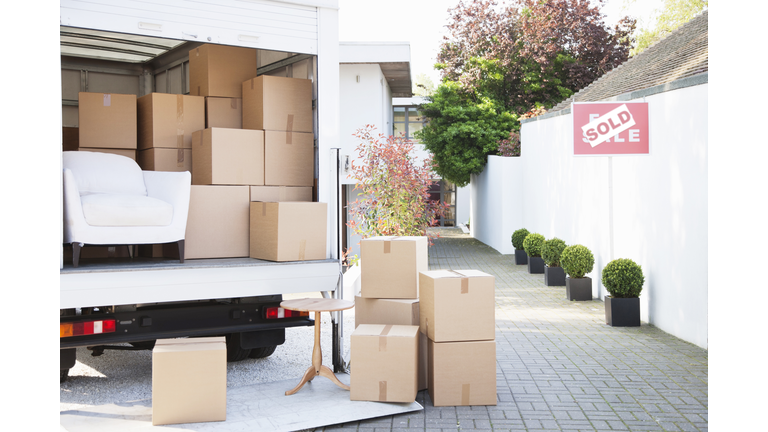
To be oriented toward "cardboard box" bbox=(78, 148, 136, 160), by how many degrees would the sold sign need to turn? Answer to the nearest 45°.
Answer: approximately 45° to its right

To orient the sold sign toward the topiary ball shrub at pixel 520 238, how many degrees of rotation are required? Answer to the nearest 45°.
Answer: approximately 180°

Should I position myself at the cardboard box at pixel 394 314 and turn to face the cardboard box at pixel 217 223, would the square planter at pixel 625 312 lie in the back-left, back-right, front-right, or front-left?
back-right

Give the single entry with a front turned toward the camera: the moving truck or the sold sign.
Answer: the sold sign

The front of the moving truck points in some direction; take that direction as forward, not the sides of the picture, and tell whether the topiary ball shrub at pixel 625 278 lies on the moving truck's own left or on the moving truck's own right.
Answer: on the moving truck's own right

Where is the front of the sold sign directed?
toward the camera

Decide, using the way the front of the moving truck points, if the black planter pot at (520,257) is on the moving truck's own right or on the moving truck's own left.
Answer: on the moving truck's own right

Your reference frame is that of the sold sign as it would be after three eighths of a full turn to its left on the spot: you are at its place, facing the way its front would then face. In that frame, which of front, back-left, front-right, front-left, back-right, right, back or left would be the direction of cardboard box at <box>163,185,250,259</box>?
back

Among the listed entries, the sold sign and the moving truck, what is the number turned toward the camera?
1

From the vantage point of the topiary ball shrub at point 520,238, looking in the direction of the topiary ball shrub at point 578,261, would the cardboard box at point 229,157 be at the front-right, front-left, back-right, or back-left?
front-right
